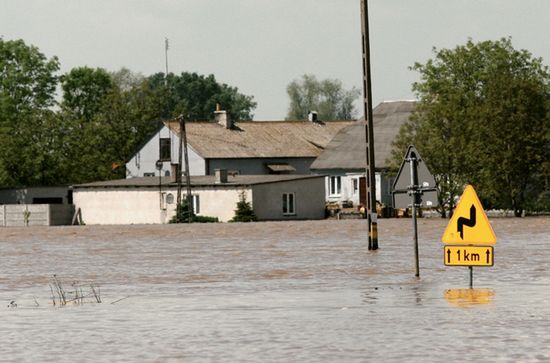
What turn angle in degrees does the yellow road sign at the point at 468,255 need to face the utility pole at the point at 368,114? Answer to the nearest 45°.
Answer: approximately 180°

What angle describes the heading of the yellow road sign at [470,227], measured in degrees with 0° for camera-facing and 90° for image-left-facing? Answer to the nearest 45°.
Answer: approximately 0°

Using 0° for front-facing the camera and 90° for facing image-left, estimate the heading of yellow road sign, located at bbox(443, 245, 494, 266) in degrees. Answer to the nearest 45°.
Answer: approximately 0°

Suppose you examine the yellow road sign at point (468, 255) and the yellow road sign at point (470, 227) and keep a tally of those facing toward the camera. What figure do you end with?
2

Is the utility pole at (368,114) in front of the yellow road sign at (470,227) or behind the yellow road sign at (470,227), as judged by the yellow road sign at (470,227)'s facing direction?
behind
